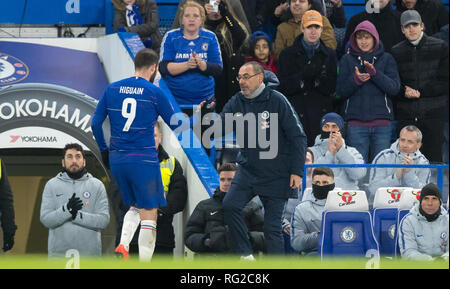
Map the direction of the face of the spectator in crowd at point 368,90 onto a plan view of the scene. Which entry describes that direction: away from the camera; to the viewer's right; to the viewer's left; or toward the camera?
toward the camera

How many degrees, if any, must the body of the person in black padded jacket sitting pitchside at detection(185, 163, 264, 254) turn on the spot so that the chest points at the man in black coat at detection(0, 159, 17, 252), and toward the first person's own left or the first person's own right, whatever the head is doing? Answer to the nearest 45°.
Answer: approximately 90° to the first person's own right

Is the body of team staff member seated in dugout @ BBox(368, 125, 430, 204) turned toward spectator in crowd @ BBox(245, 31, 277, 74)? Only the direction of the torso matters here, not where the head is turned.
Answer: no

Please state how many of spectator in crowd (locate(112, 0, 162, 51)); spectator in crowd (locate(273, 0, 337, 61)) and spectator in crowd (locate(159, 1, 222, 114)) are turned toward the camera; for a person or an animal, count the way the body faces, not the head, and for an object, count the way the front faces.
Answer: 3

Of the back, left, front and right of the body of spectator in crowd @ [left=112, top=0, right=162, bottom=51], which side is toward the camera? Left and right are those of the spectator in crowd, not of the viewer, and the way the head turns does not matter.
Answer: front

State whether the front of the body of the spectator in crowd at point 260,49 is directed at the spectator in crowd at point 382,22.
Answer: no

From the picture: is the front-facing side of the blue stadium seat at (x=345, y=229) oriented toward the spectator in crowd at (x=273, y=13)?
no

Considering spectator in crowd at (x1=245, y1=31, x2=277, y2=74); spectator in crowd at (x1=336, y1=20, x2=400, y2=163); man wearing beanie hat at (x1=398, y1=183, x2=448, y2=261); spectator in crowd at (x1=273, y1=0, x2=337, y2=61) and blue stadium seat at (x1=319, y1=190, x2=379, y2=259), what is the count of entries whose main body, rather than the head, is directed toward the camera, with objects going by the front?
5

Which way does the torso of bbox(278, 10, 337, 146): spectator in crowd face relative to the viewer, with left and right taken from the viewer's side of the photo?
facing the viewer

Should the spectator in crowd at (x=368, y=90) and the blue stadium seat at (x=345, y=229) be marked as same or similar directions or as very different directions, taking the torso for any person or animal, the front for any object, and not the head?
same or similar directions

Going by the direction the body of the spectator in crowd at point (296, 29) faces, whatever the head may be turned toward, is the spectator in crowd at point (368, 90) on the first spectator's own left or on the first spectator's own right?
on the first spectator's own left

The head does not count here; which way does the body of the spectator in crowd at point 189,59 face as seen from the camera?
toward the camera

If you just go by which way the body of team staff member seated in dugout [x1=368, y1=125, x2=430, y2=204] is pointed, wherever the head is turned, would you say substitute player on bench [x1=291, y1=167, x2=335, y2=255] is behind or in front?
in front

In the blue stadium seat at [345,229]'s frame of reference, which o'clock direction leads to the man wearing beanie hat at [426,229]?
The man wearing beanie hat is roughly at 9 o'clock from the blue stadium seat.

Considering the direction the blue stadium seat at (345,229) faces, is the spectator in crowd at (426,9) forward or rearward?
rearward
